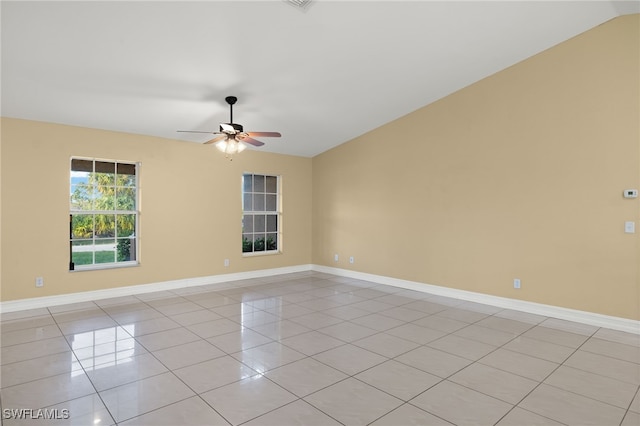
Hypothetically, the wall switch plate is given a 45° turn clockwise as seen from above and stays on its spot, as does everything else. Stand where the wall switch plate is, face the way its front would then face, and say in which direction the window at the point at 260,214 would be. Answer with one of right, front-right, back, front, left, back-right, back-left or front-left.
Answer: front-right

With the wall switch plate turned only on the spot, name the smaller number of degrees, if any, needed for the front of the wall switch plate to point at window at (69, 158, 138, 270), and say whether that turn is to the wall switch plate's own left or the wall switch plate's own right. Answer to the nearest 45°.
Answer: approximately 45° to the wall switch plate's own right
